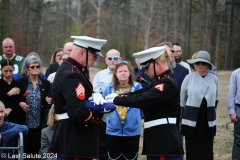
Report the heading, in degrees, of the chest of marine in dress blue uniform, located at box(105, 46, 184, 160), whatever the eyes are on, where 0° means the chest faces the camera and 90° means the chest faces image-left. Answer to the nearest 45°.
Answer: approximately 90°

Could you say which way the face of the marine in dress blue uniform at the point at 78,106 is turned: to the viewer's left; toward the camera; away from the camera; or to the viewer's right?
to the viewer's right

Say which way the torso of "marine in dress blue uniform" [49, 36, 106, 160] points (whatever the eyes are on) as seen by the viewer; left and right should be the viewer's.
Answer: facing to the right of the viewer

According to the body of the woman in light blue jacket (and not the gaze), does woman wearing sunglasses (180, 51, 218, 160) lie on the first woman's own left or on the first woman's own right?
on the first woman's own left

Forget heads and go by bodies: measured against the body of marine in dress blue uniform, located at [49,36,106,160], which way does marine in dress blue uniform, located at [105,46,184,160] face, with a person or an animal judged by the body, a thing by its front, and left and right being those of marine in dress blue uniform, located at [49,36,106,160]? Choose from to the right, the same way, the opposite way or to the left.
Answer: the opposite way

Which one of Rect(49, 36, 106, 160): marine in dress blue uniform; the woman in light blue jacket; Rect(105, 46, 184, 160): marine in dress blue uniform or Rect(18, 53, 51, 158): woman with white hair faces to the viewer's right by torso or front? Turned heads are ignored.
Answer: Rect(49, 36, 106, 160): marine in dress blue uniform

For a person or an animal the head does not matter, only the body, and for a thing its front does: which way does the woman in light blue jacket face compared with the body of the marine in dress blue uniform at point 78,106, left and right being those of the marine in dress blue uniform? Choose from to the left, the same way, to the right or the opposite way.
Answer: to the right

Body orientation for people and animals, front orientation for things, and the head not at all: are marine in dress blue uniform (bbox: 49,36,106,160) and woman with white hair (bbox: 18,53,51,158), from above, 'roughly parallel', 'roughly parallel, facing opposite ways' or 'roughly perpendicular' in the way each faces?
roughly perpendicular

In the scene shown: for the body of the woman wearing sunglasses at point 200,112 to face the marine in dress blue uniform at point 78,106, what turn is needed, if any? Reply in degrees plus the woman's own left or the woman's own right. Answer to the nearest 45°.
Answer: approximately 45° to the woman's own right

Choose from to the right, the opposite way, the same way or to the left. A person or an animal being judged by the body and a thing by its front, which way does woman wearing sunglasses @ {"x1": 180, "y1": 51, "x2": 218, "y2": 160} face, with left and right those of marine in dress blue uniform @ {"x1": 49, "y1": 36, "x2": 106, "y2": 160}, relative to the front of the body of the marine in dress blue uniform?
to the right

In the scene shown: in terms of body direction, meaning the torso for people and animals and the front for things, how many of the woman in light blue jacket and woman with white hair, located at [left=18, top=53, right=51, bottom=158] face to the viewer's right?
0
